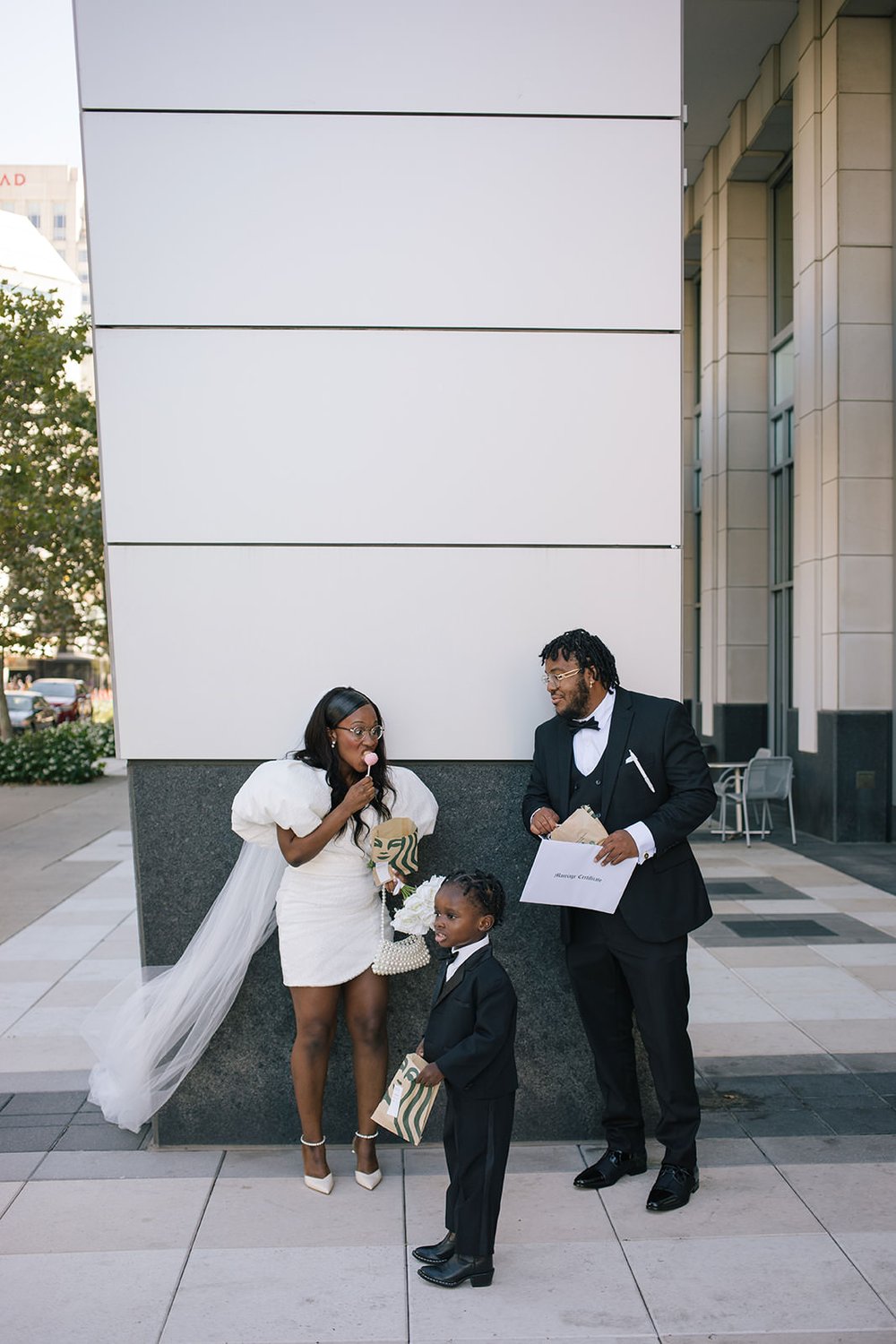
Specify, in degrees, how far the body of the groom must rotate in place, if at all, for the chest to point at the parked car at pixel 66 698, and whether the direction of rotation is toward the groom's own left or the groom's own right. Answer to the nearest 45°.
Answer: approximately 90° to the groom's own right

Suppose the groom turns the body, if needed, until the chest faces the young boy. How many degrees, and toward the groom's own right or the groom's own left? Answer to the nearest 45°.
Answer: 0° — they already face them

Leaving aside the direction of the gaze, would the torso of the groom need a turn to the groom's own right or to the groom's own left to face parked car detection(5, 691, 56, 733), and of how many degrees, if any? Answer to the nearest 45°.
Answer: approximately 90° to the groom's own right

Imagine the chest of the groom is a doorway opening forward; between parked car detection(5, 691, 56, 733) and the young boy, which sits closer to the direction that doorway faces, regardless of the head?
the young boy

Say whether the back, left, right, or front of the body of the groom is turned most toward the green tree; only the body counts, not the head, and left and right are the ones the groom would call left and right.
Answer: right

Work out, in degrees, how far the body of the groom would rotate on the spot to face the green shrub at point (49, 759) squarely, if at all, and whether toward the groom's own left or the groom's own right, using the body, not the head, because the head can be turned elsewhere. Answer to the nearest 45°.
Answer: approximately 90° to the groom's own right

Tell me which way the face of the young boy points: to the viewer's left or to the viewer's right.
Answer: to the viewer's left

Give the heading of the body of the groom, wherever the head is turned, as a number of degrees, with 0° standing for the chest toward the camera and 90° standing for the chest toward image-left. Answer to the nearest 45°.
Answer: approximately 45°

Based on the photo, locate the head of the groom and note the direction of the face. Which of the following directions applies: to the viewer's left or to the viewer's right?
to the viewer's left

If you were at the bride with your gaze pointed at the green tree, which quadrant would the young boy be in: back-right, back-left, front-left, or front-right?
back-right

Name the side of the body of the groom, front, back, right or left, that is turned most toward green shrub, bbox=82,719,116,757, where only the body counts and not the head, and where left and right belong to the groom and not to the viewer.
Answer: right
